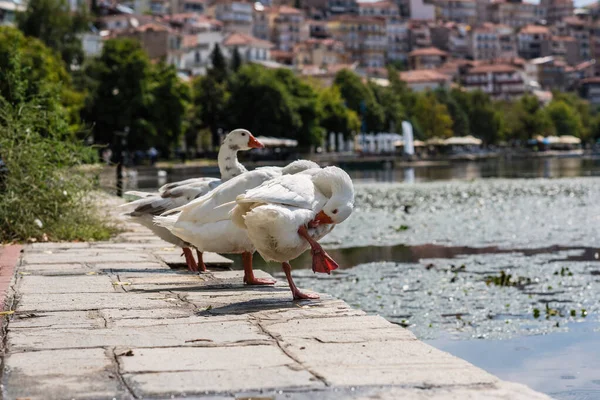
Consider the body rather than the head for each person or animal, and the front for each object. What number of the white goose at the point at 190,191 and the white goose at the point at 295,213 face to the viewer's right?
2

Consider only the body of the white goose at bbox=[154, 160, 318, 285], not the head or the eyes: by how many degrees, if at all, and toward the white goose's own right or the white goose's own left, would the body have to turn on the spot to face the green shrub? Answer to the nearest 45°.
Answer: approximately 135° to the white goose's own left

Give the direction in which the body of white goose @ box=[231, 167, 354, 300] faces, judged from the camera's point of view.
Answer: to the viewer's right

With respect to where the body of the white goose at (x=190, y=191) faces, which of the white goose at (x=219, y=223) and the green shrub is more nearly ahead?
the white goose

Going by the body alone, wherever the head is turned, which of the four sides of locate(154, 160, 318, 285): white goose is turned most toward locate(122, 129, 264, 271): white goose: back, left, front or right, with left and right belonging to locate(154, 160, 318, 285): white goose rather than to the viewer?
left

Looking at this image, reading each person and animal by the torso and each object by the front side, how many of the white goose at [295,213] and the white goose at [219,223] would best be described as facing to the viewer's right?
2

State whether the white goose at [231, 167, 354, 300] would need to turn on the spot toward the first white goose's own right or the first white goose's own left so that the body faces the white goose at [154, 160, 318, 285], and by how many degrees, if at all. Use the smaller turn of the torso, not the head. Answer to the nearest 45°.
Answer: approximately 135° to the first white goose's own left

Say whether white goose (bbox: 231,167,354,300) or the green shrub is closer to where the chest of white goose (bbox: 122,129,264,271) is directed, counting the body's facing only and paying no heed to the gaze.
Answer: the white goose

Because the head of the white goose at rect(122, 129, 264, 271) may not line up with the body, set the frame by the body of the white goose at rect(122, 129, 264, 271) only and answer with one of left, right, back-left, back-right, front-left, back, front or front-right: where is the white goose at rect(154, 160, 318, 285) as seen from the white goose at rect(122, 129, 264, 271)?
right

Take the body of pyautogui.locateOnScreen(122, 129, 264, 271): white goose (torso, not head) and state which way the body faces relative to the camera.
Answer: to the viewer's right

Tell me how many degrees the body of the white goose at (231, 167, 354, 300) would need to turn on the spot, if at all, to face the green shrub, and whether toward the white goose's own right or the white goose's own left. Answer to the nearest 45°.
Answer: approximately 135° to the white goose's own left

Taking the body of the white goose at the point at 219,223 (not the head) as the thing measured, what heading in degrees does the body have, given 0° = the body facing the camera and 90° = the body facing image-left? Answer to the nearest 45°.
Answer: approximately 270°
